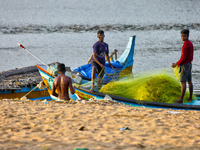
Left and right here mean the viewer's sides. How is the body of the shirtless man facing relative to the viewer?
facing away from the viewer

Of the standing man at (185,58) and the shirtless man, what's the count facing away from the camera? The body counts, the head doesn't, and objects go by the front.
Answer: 1

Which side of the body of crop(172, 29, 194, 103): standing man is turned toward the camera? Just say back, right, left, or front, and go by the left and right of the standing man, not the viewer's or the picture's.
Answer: left

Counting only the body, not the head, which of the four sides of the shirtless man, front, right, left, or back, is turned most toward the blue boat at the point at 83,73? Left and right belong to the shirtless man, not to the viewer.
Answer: front

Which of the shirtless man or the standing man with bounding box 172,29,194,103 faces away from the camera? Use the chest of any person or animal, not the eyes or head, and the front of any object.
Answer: the shirtless man

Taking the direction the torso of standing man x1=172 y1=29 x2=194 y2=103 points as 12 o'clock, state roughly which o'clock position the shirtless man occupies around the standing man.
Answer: The shirtless man is roughly at 11 o'clock from the standing man.

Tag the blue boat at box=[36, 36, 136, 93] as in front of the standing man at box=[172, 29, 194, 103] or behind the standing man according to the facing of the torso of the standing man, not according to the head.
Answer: in front

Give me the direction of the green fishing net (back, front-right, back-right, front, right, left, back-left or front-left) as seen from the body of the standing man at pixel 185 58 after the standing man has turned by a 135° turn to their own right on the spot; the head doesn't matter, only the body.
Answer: left

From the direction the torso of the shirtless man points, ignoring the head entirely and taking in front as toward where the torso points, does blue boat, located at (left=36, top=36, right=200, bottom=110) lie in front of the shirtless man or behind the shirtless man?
in front
